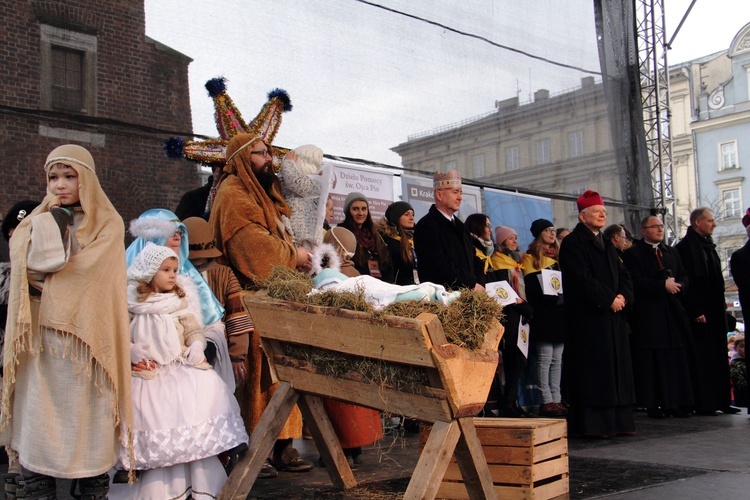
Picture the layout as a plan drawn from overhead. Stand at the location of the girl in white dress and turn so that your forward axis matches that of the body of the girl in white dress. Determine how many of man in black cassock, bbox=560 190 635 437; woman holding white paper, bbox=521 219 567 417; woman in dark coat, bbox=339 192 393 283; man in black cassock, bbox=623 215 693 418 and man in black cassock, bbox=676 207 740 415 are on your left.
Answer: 5

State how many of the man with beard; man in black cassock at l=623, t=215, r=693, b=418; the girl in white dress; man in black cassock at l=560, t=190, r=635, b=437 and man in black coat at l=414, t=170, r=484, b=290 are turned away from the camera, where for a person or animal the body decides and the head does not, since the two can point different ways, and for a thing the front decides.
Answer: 0

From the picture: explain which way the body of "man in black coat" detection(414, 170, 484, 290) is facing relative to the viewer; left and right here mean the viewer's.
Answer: facing the viewer and to the right of the viewer

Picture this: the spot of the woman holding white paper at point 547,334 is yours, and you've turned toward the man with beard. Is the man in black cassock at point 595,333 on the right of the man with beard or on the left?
left

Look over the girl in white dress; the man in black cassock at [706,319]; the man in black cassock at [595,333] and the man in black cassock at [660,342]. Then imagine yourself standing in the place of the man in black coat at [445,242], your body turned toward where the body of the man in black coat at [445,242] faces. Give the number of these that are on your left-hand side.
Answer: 3

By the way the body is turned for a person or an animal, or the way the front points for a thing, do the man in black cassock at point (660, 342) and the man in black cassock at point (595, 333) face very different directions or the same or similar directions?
same or similar directions

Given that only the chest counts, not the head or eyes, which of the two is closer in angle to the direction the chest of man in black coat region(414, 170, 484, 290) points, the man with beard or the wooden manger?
the wooden manger

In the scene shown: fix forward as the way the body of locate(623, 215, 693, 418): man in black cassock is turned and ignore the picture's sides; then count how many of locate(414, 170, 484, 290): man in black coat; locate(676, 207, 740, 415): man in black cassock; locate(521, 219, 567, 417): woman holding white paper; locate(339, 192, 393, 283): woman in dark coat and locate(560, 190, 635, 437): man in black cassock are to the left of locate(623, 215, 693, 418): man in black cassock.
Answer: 1

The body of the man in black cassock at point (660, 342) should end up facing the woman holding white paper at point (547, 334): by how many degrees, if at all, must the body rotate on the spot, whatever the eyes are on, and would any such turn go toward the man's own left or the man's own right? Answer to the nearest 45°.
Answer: approximately 135° to the man's own right

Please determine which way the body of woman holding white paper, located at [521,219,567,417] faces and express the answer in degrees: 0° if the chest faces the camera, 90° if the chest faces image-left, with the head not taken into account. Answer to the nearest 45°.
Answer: approximately 315°

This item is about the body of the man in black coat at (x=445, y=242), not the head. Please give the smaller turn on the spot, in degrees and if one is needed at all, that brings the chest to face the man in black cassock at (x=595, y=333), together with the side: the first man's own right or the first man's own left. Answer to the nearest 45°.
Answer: approximately 90° to the first man's own left

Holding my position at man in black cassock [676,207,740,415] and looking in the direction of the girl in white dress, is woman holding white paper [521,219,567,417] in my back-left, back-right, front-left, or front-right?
front-right

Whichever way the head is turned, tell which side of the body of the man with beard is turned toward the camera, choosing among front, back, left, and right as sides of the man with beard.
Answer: right

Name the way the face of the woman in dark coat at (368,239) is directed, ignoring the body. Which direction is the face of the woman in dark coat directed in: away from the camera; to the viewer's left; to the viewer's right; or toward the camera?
toward the camera
